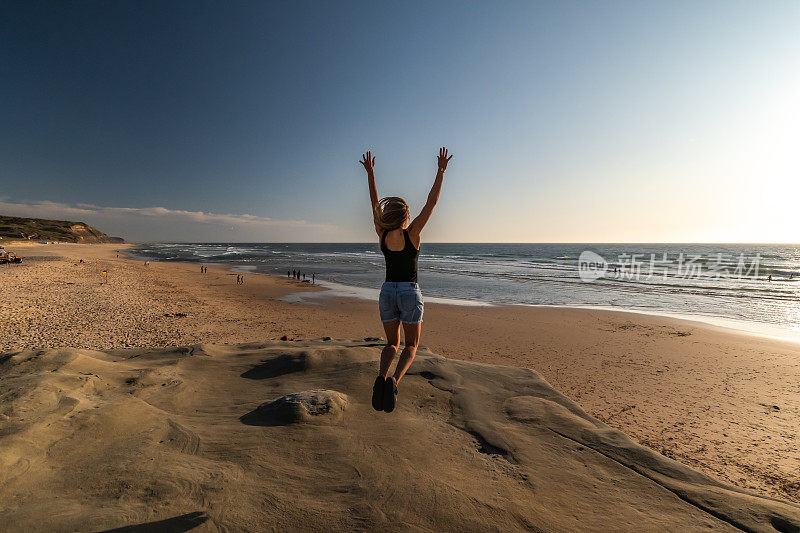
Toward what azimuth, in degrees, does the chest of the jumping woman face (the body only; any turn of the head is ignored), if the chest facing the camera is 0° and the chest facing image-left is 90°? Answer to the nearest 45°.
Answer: approximately 180°

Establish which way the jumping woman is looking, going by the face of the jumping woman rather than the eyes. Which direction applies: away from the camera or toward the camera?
away from the camera
